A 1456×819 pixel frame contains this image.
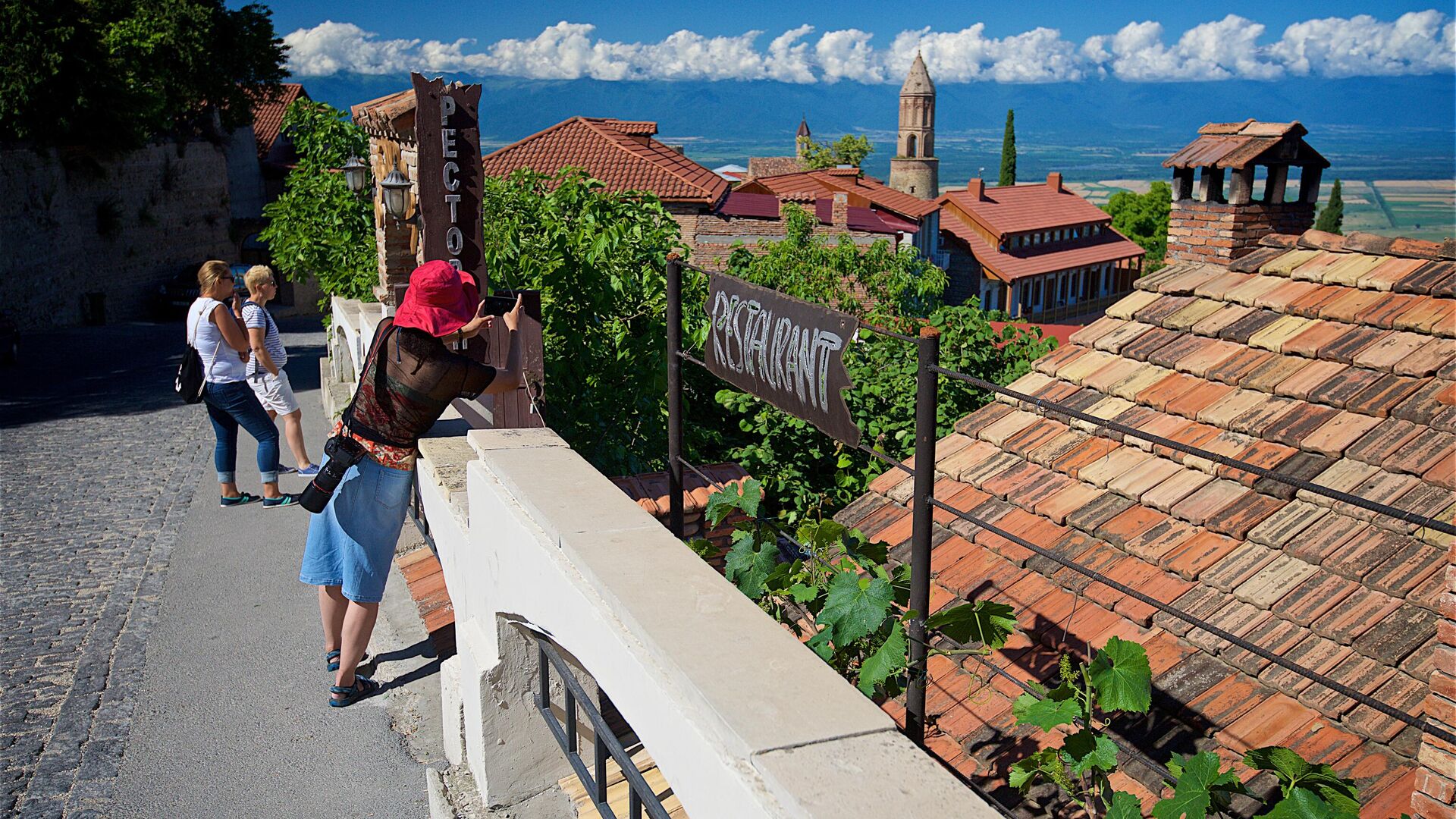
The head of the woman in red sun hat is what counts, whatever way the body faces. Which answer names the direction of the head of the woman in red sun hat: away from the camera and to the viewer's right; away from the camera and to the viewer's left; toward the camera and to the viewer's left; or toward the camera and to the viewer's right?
away from the camera and to the viewer's right

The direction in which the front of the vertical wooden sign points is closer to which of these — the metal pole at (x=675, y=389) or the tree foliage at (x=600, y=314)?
the metal pole

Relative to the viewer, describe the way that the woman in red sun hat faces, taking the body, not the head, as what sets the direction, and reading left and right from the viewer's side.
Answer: facing away from the viewer and to the right of the viewer

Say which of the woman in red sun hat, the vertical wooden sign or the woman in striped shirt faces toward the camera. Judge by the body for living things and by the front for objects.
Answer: the vertical wooden sign

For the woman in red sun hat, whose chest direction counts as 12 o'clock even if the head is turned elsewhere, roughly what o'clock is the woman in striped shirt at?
The woman in striped shirt is roughly at 10 o'clock from the woman in red sun hat.

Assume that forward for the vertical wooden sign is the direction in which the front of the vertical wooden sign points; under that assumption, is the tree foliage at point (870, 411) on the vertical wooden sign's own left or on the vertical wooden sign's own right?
on the vertical wooden sign's own left

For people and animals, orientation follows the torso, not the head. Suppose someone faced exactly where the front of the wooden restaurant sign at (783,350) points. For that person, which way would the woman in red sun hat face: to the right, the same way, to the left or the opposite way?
the opposite way

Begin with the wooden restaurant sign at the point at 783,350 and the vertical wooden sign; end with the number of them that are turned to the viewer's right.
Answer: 0

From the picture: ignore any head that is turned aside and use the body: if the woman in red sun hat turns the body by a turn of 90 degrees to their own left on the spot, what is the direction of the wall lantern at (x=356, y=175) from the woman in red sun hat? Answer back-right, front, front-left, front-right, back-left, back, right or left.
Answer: front-right

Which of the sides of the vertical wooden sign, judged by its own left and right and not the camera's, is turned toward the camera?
front

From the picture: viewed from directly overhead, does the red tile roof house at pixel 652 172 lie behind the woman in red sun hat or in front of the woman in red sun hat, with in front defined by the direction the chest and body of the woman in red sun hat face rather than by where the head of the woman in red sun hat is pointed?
in front

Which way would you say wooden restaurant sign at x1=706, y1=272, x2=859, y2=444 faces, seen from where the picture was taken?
facing the viewer and to the left of the viewer
